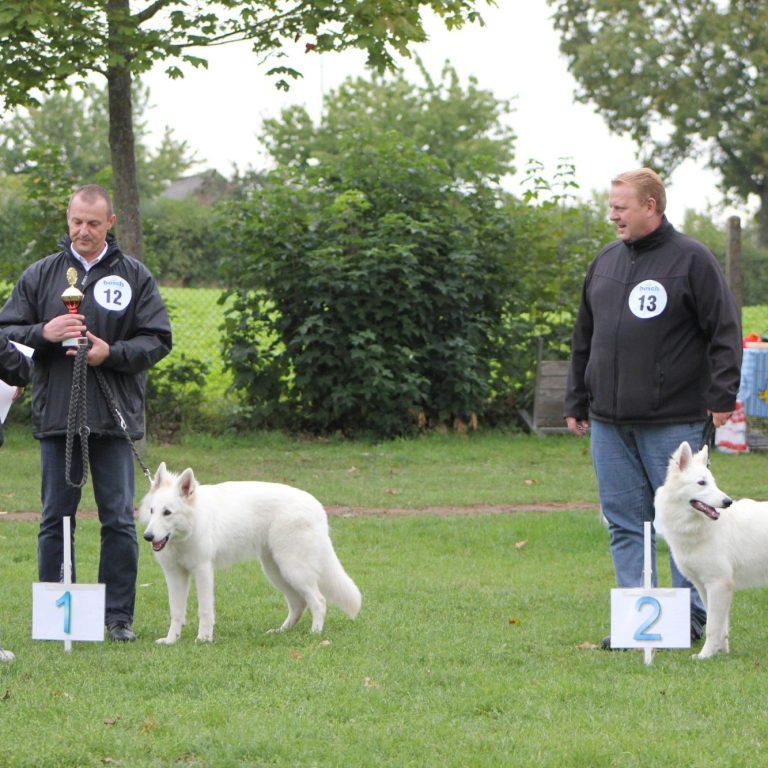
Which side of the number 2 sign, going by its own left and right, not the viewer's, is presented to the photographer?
front

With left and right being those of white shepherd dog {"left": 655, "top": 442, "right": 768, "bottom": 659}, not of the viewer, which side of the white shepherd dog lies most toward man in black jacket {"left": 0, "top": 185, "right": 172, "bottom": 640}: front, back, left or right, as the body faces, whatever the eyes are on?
front

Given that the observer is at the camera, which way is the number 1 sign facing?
facing the viewer

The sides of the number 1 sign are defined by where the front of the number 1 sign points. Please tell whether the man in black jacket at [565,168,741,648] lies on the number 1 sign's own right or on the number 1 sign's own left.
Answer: on the number 1 sign's own left

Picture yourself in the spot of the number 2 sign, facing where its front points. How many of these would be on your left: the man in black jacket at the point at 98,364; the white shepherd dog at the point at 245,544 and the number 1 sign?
0

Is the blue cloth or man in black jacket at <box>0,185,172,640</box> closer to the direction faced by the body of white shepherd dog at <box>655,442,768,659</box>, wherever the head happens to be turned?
the man in black jacket

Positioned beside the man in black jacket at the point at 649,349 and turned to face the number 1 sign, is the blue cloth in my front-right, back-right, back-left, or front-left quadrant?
back-right

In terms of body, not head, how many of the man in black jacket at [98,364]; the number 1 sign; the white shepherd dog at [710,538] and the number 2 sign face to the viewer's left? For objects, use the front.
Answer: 1

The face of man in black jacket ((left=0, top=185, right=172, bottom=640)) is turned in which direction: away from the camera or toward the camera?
toward the camera

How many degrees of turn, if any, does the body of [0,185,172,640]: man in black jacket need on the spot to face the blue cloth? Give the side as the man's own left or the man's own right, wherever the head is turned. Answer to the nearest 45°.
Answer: approximately 135° to the man's own left

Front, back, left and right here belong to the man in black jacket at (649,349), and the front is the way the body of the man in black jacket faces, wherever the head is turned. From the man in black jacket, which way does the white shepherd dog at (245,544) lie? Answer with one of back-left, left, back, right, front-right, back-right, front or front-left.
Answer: front-right

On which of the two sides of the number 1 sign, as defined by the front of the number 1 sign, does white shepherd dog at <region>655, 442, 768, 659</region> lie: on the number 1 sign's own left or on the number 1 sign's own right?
on the number 1 sign's own left
